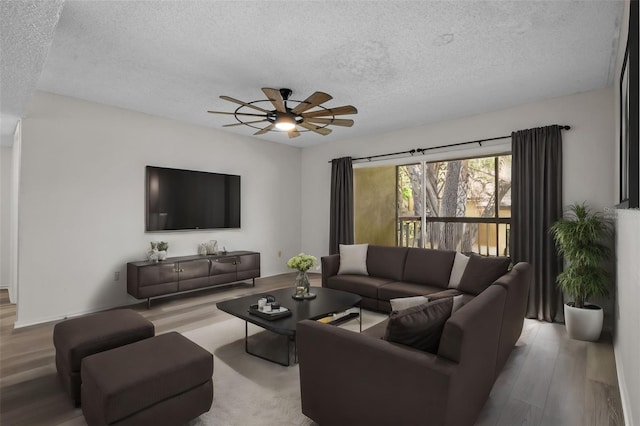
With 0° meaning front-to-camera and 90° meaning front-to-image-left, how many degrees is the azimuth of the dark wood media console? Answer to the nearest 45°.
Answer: approximately 315°

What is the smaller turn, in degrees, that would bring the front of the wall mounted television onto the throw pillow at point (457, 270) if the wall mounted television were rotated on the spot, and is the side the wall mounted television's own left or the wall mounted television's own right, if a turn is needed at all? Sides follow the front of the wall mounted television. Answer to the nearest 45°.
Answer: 0° — it already faces it

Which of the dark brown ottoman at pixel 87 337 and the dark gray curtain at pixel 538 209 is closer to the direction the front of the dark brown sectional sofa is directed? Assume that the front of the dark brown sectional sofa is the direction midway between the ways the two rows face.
the dark brown ottoman

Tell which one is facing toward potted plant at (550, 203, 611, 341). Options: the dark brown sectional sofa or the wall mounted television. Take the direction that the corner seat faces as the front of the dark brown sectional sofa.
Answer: the wall mounted television

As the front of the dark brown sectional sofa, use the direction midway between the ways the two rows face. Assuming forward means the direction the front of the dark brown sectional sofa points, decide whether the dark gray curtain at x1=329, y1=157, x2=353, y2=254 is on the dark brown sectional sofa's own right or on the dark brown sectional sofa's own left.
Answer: on the dark brown sectional sofa's own right

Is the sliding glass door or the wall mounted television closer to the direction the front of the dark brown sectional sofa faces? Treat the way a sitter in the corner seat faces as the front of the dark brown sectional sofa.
the wall mounted television

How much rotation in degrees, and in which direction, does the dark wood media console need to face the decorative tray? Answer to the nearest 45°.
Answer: approximately 45° to its right

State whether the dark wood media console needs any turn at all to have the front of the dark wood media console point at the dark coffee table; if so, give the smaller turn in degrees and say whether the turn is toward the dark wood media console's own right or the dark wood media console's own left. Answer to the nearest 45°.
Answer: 0° — it already faces it

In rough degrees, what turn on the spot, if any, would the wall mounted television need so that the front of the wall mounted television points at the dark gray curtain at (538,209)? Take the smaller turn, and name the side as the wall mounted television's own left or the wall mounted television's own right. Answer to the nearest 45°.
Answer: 0° — it already faces it

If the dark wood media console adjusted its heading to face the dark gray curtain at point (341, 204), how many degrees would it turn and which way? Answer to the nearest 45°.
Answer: approximately 45° to its left
